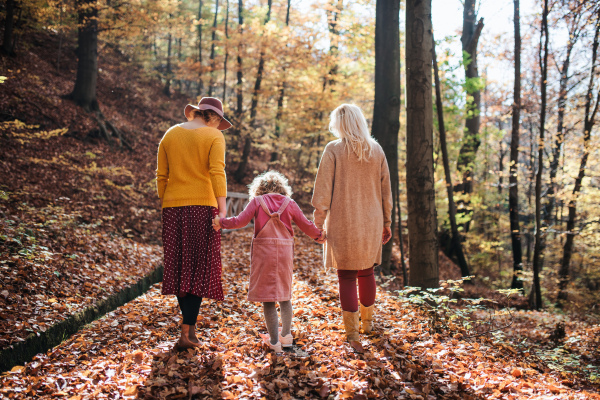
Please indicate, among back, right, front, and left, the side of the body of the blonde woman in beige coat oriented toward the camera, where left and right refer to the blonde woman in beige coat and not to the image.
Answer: back

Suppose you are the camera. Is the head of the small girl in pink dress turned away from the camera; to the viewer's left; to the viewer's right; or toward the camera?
away from the camera

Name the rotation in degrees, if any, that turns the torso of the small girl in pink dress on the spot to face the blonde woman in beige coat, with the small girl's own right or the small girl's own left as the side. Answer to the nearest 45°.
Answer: approximately 90° to the small girl's own right

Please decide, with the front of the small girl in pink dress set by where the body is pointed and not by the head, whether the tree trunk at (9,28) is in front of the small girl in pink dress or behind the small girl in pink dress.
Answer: in front

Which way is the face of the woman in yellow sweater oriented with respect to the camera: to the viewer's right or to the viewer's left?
to the viewer's right

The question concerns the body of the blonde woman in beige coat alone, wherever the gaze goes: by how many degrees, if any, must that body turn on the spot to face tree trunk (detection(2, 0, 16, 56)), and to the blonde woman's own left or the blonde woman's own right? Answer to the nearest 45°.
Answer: approximately 45° to the blonde woman's own left

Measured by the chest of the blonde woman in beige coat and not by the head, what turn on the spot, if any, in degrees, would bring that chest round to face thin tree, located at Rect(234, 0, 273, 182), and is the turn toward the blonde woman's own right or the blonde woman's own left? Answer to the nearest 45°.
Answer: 0° — they already face it

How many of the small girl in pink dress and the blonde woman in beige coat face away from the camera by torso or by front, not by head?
2

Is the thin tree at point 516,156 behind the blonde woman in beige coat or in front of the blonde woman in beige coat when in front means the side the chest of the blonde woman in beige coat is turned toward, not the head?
in front

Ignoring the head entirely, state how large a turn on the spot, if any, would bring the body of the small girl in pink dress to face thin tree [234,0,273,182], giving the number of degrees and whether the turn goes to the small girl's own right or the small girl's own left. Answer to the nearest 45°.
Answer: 0° — they already face it

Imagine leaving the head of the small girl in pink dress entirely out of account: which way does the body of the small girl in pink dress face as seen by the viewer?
away from the camera
